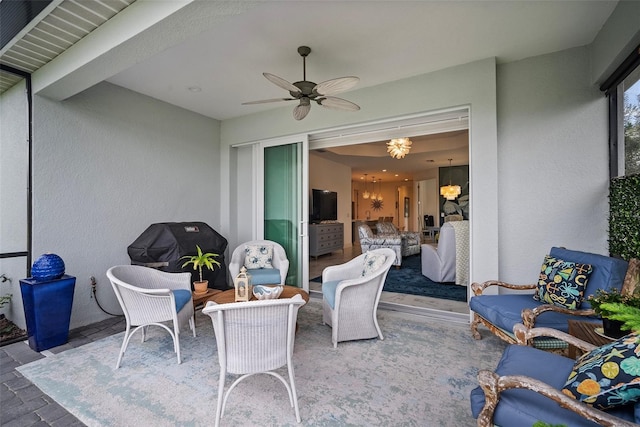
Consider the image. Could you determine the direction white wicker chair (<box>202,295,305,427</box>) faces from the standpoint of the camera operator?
facing away from the viewer

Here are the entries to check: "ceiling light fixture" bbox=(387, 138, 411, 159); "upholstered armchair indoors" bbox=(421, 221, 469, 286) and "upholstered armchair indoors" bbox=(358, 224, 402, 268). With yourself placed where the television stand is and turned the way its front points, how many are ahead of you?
3

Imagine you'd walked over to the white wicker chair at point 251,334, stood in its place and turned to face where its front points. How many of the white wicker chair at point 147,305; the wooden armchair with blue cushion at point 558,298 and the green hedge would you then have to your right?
2

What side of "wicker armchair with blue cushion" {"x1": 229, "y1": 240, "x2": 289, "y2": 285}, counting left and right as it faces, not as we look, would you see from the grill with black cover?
right

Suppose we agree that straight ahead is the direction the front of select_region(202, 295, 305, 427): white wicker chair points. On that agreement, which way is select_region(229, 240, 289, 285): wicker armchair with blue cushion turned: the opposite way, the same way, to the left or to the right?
the opposite way

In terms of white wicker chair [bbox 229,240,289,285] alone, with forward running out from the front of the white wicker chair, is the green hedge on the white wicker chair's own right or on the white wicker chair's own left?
on the white wicker chair's own left

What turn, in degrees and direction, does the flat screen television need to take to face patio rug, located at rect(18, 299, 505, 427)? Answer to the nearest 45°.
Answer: approximately 45° to its right

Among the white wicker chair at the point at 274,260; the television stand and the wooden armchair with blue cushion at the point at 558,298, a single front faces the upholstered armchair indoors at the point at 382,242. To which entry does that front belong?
the television stand

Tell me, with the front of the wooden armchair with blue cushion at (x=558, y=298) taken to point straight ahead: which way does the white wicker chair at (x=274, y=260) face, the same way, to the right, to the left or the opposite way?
to the left

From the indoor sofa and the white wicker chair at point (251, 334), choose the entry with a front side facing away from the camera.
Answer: the white wicker chair

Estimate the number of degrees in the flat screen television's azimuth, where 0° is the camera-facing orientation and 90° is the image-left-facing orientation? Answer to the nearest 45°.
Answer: approximately 315°
